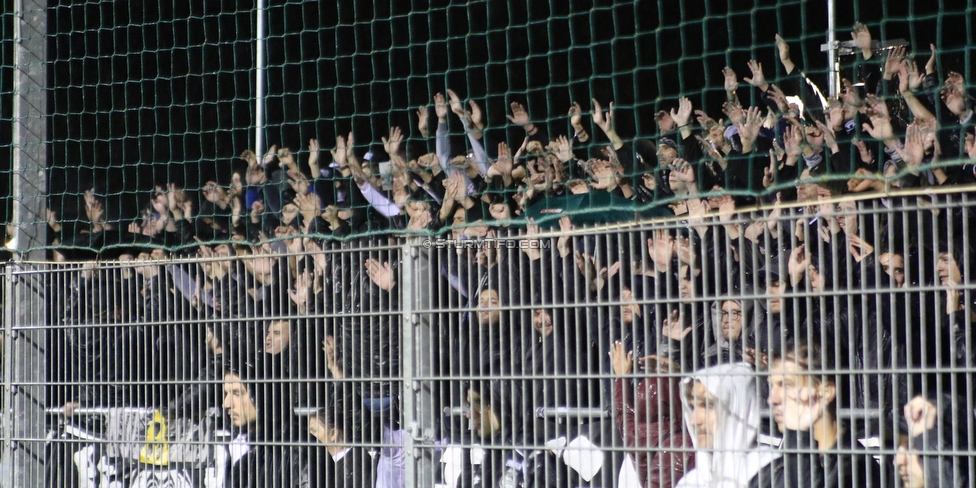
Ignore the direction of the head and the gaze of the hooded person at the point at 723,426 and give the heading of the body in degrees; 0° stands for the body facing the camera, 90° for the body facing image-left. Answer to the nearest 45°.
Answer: approximately 45°

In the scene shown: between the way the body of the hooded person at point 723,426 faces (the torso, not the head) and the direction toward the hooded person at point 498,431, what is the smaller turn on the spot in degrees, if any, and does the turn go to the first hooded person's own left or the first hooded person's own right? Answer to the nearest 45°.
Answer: approximately 45° to the first hooded person's own right

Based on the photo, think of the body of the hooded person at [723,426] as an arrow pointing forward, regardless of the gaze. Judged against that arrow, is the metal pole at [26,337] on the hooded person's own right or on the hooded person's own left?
on the hooded person's own right

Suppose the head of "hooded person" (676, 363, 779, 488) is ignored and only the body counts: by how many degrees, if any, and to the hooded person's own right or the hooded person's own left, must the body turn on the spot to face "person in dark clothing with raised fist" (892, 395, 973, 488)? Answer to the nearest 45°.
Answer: approximately 135° to the hooded person's own left

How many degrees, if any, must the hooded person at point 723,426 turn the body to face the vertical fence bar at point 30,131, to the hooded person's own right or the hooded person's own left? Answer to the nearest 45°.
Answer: approximately 45° to the hooded person's own right
